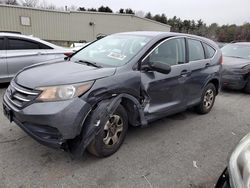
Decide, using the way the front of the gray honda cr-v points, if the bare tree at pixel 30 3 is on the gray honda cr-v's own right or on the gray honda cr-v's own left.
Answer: on the gray honda cr-v's own right

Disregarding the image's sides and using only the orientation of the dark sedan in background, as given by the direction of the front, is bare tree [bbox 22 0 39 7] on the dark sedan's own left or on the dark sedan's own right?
on the dark sedan's own right

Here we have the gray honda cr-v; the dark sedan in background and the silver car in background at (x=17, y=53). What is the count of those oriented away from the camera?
0

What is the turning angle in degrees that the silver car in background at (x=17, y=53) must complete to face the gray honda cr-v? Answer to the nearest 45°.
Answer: approximately 90° to its left

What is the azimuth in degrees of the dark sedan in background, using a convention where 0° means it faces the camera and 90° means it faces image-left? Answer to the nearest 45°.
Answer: approximately 45°

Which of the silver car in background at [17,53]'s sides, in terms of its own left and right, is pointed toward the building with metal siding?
right

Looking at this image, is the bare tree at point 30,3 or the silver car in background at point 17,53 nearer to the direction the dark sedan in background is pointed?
the silver car in background

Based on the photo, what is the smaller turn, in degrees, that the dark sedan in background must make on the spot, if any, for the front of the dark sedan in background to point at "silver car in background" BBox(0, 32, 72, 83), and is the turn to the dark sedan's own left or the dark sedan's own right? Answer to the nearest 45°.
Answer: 0° — it already faces it

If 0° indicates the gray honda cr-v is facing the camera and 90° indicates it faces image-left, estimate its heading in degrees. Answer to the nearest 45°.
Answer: approximately 45°

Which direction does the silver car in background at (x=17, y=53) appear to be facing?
to the viewer's left

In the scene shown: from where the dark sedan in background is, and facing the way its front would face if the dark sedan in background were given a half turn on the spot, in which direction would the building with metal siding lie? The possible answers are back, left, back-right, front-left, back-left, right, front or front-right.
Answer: left

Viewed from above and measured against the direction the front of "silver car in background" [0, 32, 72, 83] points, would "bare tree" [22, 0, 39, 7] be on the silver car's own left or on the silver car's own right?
on the silver car's own right

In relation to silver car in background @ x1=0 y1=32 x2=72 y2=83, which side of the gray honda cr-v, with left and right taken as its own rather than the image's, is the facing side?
right

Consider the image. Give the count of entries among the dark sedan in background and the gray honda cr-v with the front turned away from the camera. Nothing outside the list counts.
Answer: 0

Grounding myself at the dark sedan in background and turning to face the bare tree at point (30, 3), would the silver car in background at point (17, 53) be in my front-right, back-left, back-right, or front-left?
front-left
